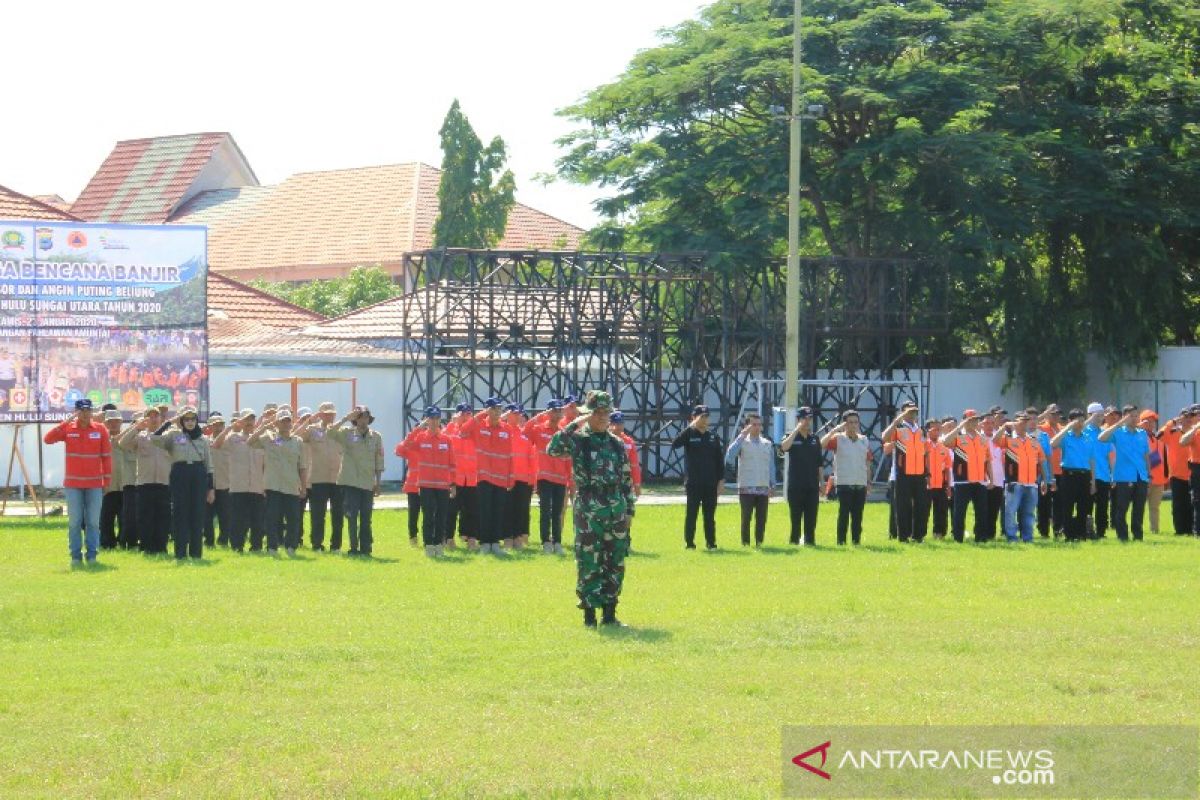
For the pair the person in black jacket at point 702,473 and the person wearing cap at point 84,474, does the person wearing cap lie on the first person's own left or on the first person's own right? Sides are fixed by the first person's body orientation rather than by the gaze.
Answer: on the first person's own right

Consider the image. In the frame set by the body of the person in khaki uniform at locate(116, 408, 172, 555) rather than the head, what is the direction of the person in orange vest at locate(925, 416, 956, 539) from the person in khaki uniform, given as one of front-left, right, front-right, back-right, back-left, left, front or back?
left

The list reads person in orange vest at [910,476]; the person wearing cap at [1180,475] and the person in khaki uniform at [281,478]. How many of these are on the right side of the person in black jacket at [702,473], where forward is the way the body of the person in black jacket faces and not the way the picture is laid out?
1

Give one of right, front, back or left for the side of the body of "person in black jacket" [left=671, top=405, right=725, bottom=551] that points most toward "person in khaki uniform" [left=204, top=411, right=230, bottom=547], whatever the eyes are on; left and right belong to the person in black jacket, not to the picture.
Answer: right

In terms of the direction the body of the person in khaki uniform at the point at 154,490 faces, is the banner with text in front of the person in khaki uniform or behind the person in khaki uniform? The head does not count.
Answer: behind

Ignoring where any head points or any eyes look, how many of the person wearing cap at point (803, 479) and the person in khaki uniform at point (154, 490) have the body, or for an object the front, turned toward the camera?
2

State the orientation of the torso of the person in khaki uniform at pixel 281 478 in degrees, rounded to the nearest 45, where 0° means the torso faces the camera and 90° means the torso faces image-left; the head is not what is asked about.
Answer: approximately 0°

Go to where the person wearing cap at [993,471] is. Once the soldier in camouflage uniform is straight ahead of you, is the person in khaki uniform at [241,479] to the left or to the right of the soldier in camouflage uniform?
right

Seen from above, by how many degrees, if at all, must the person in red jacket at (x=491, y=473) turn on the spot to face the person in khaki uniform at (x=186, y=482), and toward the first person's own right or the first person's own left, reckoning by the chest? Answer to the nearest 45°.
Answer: approximately 90° to the first person's own right
